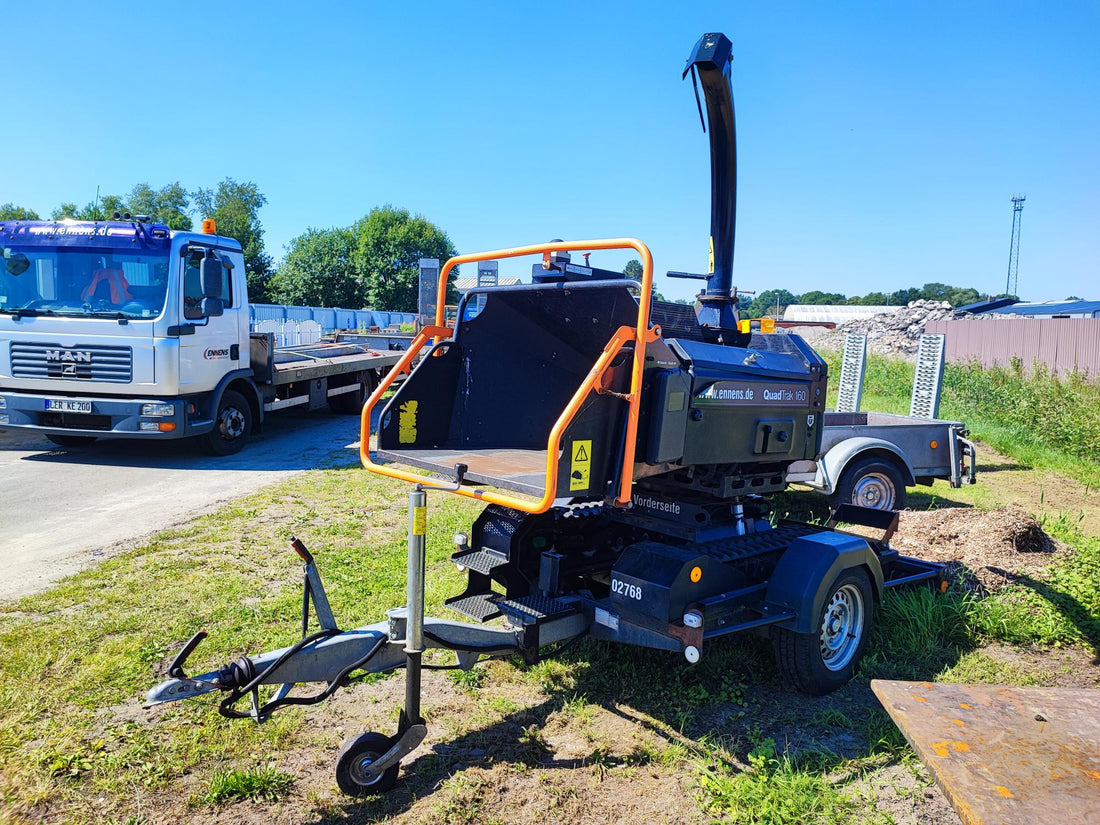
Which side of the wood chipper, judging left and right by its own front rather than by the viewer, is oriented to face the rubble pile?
back

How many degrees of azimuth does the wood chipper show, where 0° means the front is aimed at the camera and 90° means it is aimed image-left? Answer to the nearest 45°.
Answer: approximately 45°

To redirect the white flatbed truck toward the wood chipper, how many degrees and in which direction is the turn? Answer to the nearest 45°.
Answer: approximately 45° to its left

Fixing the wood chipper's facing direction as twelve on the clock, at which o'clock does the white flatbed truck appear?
The white flatbed truck is roughly at 3 o'clock from the wood chipper.

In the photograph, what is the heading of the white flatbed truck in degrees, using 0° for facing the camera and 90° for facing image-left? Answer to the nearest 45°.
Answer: approximately 45°

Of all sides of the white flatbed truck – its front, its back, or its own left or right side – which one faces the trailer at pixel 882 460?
left

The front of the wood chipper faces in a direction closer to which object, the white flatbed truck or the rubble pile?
the white flatbed truck

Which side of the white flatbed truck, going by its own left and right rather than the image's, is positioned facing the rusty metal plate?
left

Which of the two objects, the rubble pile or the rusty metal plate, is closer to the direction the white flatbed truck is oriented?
the rusty metal plate

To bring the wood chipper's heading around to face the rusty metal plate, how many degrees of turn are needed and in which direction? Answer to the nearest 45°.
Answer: approximately 90° to its left
